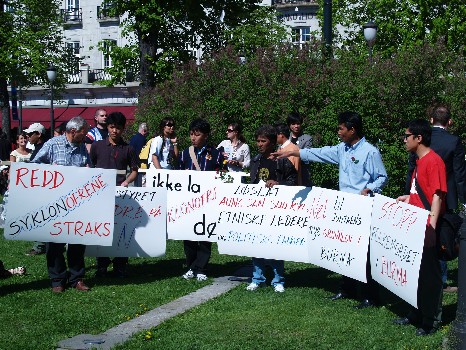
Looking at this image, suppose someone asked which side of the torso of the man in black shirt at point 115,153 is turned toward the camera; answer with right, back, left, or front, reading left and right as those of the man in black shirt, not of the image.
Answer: front

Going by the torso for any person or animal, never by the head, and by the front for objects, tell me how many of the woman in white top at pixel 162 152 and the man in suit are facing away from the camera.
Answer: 1

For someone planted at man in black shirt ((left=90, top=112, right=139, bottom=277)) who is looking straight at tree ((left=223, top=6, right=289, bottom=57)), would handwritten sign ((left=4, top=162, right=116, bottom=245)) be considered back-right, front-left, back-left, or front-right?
back-left

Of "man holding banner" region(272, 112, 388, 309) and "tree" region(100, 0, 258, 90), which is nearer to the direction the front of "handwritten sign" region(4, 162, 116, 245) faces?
the man holding banner

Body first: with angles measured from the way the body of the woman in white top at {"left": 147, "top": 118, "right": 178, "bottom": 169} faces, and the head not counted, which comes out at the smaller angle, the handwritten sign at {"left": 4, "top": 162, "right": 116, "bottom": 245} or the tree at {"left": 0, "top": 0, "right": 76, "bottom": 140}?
the handwritten sign

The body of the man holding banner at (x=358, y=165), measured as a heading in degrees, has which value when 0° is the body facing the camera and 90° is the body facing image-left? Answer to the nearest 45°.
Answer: approximately 45°

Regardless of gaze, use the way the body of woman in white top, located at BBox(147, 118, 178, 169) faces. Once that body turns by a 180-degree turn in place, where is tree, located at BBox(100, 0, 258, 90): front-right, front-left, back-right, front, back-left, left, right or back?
front-right

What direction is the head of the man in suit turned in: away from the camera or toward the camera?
away from the camera

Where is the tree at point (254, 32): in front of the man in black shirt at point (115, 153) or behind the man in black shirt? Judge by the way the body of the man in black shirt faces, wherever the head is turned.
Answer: behind

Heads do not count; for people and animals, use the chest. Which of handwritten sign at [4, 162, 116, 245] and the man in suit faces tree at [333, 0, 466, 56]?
the man in suit

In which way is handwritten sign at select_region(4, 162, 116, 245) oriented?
toward the camera

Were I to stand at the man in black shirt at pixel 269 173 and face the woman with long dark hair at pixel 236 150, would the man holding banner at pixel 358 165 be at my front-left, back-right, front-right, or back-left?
back-right

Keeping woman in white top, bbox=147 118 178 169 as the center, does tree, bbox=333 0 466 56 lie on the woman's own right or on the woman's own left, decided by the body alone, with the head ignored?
on the woman's own left

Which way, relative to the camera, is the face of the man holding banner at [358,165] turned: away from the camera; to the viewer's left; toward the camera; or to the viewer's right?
to the viewer's left
